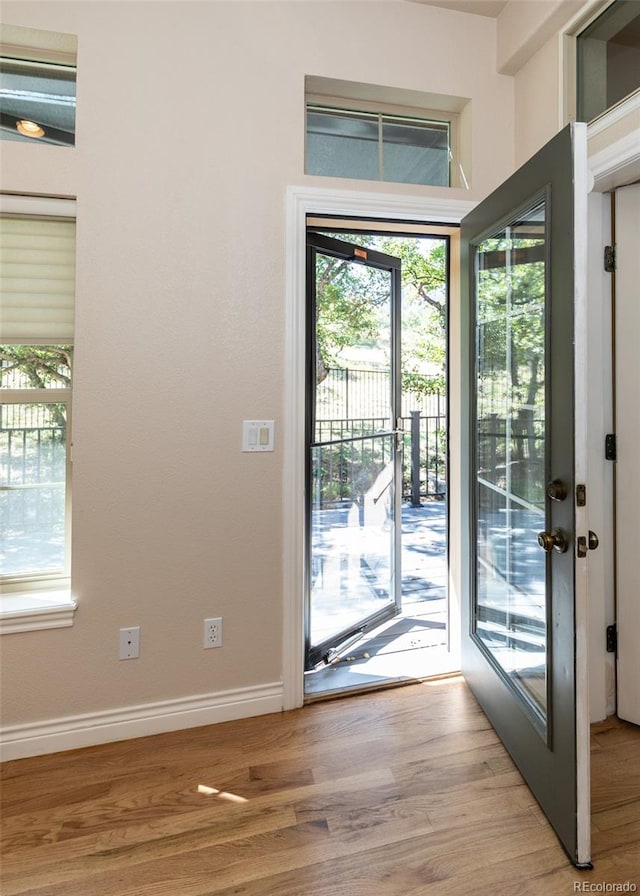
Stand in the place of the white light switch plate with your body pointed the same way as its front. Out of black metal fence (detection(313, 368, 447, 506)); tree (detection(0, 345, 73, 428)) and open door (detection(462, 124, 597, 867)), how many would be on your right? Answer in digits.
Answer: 1

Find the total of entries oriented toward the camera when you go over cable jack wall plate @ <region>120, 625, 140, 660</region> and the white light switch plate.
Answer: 2

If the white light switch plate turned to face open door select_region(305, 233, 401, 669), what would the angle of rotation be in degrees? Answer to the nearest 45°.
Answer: approximately 135° to its left

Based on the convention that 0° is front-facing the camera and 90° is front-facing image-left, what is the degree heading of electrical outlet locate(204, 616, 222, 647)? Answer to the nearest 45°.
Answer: approximately 0°

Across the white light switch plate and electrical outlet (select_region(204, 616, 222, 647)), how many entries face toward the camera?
2

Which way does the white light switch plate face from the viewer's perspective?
toward the camera

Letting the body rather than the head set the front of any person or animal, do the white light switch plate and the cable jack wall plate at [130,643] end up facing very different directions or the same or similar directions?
same or similar directions

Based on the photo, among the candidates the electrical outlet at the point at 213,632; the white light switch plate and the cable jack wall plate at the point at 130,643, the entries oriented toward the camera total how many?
3
